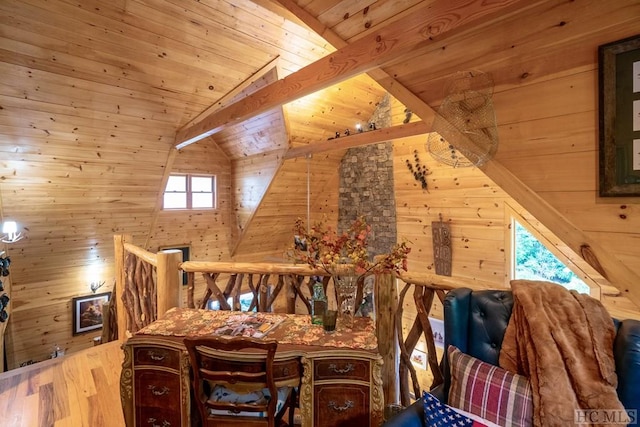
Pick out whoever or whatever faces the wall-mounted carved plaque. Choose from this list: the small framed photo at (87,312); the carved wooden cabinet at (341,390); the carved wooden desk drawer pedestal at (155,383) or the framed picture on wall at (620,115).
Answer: the small framed photo

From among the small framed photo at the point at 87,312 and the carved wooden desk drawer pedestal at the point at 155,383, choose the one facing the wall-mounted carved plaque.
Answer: the small framed photo

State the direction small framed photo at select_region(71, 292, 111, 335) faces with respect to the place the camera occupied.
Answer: facing the viewer and to the right of the viewer

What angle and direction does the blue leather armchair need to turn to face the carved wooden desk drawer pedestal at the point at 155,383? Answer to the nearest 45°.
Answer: approximately 45° to its right

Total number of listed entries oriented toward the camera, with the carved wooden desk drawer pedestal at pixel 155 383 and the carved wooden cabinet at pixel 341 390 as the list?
2

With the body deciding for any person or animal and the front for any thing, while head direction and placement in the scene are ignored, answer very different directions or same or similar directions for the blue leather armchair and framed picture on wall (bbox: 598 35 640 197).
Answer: same or similar directions

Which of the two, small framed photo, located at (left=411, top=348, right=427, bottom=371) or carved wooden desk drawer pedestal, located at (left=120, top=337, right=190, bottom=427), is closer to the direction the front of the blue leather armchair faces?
the carved wooden desk drawer pedestal

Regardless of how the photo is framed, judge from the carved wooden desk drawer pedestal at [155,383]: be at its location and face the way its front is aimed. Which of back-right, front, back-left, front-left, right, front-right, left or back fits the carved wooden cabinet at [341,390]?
front-left

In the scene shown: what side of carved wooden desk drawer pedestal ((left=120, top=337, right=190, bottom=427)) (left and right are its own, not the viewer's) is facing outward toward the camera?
front

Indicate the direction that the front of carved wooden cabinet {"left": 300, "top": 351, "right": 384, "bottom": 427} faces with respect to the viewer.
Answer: facing the viewer

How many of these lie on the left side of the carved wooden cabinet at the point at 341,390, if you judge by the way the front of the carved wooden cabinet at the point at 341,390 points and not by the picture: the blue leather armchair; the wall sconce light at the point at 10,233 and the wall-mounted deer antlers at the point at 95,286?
1

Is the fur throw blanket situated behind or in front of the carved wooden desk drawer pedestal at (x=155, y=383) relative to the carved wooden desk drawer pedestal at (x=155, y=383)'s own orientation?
in front

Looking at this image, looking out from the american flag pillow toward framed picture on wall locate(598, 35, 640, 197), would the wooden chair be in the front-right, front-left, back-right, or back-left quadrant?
back-left

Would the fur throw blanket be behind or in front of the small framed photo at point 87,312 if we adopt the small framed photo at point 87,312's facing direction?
in front

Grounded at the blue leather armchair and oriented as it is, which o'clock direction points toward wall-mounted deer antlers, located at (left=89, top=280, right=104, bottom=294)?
The wall-mounted deer antlers is roughly at 2 o'clock from the blue leather armchair.

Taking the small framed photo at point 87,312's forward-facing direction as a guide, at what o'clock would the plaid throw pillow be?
The plaid throw pillow is roughly at 1 o'clock from the small framed photo.

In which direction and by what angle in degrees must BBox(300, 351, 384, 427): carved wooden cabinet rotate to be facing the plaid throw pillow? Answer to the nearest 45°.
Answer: approximately 45° to its left
